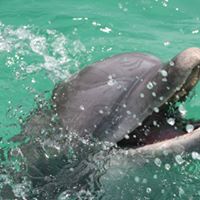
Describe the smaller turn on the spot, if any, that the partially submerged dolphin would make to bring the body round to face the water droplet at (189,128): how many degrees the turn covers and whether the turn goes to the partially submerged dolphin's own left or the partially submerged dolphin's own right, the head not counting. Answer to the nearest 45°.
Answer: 0° — it already faces it

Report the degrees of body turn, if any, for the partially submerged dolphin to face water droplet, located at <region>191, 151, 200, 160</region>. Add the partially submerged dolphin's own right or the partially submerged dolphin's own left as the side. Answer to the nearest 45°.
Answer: approximately 45° to the partially submerged dolphin's own right

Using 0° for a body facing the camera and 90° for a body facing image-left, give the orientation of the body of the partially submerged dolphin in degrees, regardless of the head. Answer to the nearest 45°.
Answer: approximately 270°
